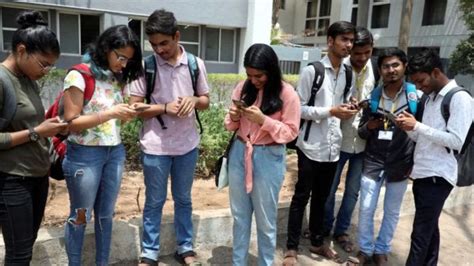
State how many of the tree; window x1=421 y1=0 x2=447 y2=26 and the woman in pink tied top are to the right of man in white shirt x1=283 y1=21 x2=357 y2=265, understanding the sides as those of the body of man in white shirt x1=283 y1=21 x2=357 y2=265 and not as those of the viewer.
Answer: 1

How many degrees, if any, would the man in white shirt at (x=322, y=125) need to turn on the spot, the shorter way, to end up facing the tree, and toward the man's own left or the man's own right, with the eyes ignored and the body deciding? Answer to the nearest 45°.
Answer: approximately 135° to the man's own left

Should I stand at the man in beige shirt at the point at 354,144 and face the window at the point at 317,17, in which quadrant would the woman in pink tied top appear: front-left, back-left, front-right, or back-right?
back-left

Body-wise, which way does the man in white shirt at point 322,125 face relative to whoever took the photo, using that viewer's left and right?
facing the viewer and to the right of the viewer

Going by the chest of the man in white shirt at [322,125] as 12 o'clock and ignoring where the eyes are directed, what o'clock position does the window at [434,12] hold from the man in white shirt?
The window is roughly at 8 o'clock from the man in white shirt.

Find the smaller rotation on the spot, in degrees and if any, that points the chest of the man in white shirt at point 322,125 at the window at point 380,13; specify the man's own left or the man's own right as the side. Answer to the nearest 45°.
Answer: approximately 135° to the man's own left

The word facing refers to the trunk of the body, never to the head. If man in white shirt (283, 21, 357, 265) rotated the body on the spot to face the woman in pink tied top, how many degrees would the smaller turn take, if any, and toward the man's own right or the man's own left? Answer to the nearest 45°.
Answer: approximately 90° to the man's own right
